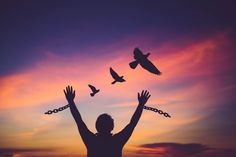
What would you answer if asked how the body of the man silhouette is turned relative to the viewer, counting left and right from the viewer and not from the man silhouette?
facing away from the viewer

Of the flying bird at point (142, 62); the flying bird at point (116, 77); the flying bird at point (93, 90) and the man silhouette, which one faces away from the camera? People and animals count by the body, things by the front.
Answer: the man silhouette

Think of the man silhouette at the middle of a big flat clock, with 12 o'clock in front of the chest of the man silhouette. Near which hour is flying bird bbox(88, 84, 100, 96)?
The flying bird is roughly at 12 o'clock from the man silhouette.

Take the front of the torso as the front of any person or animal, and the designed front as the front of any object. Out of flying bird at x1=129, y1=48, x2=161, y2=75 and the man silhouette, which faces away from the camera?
the man silhouette

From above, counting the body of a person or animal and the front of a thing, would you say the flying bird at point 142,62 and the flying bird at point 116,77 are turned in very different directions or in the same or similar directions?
same or similar directions

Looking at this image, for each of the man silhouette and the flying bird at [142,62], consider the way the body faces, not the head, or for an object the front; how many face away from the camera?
1

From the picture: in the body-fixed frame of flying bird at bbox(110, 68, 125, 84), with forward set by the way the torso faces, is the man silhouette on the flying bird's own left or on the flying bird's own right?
on the flying bird's own right

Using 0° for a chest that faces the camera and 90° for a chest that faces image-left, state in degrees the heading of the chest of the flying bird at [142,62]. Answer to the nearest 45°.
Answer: approximately 270°

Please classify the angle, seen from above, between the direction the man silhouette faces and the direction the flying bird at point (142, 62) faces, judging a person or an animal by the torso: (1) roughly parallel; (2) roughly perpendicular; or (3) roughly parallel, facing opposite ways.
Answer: roughly perpendicular

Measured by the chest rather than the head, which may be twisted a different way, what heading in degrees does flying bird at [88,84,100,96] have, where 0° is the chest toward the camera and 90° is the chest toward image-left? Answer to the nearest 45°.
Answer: approximately 270°

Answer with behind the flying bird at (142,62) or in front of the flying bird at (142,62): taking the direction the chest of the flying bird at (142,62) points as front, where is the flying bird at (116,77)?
behind

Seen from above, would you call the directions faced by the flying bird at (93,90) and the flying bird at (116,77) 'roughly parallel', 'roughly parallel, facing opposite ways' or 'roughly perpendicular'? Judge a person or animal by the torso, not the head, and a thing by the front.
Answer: roughly parallel

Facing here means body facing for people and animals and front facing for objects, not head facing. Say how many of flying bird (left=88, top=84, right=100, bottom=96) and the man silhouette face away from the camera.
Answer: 1
